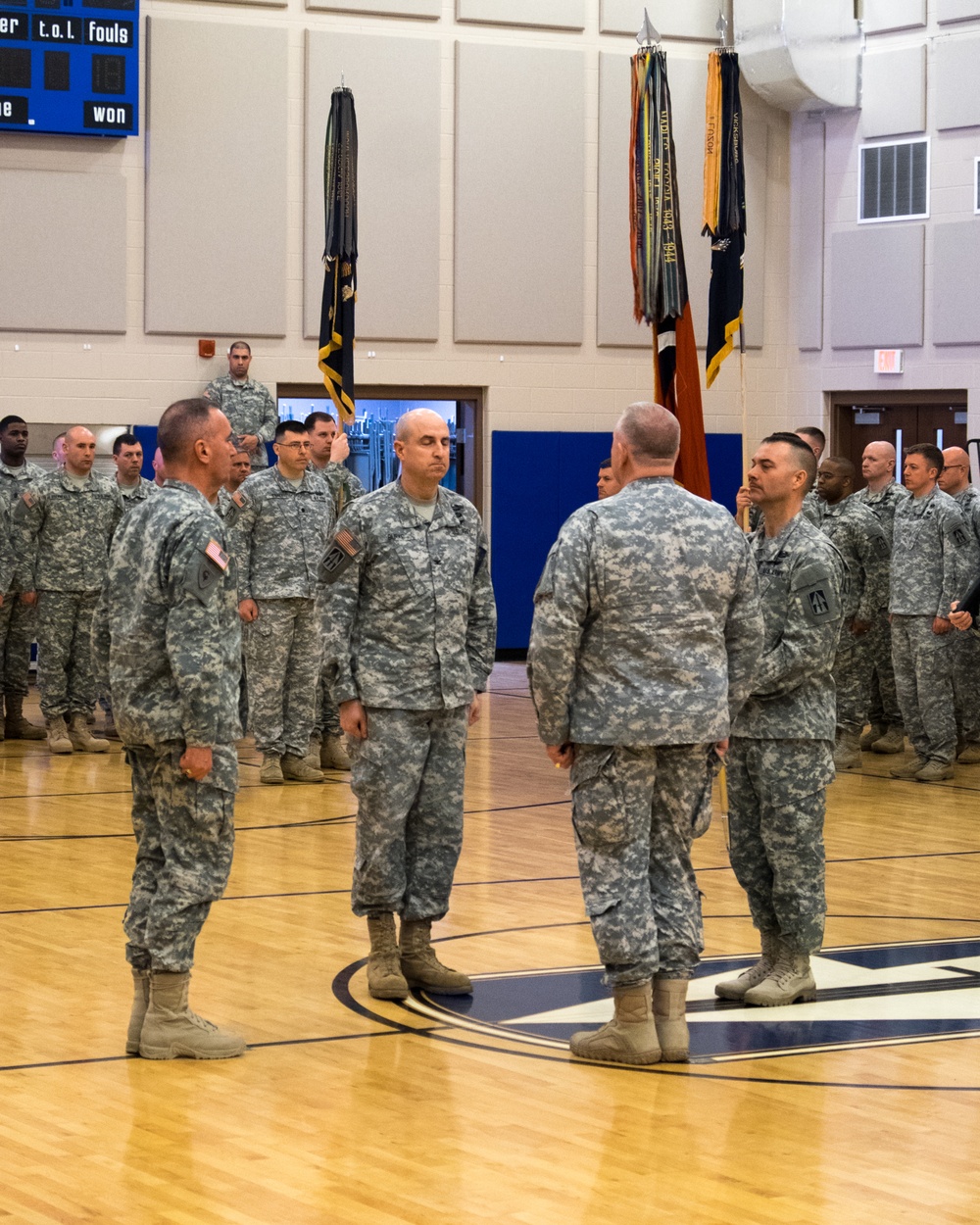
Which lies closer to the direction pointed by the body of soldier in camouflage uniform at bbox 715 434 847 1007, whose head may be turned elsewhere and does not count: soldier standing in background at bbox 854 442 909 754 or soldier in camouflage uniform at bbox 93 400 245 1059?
the soldier in camouflage uniform

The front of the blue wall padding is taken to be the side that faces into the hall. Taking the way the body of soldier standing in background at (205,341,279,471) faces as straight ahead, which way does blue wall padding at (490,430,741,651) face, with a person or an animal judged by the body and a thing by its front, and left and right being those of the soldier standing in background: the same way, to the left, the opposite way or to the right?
the same way

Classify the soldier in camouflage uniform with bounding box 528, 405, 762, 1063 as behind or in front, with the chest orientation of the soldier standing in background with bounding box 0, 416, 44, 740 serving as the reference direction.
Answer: in front

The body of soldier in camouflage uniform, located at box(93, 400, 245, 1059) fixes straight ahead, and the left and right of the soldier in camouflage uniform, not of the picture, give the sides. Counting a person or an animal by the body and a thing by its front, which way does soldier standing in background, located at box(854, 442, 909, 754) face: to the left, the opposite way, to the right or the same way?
the opposite way

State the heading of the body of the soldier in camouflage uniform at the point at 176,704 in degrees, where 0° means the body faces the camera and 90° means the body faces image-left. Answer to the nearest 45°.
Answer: approximately 225°

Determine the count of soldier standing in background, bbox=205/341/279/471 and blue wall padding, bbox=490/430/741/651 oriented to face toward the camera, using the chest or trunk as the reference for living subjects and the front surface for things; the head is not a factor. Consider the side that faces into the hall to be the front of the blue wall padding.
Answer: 2

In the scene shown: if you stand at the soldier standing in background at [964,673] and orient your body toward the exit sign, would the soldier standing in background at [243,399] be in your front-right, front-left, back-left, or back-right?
front-left

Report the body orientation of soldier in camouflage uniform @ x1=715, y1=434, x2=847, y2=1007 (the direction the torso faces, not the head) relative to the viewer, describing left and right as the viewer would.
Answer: facing the viewer and to the left of the viewer

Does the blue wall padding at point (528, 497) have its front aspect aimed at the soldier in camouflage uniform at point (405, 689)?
yes

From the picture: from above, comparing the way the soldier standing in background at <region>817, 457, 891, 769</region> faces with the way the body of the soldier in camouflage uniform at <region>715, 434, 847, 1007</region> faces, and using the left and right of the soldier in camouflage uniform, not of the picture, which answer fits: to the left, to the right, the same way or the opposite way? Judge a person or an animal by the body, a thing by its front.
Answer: the same way

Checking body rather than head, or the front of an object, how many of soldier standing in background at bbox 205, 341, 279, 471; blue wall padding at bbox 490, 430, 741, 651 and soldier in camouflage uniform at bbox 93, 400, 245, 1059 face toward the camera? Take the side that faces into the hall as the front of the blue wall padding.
2

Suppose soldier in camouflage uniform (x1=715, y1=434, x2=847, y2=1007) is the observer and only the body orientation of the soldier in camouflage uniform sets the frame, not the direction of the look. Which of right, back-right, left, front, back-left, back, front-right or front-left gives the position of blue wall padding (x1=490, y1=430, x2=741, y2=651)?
back-right

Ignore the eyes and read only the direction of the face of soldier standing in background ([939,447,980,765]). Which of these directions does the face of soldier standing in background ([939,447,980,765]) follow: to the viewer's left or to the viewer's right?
to the viewer's left

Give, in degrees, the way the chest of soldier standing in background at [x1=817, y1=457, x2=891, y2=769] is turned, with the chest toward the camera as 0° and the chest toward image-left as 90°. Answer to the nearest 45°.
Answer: approximately 45°

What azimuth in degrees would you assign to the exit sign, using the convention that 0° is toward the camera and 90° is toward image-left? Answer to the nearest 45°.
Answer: approximately 45°

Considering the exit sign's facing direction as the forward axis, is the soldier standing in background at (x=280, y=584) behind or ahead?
ahead
